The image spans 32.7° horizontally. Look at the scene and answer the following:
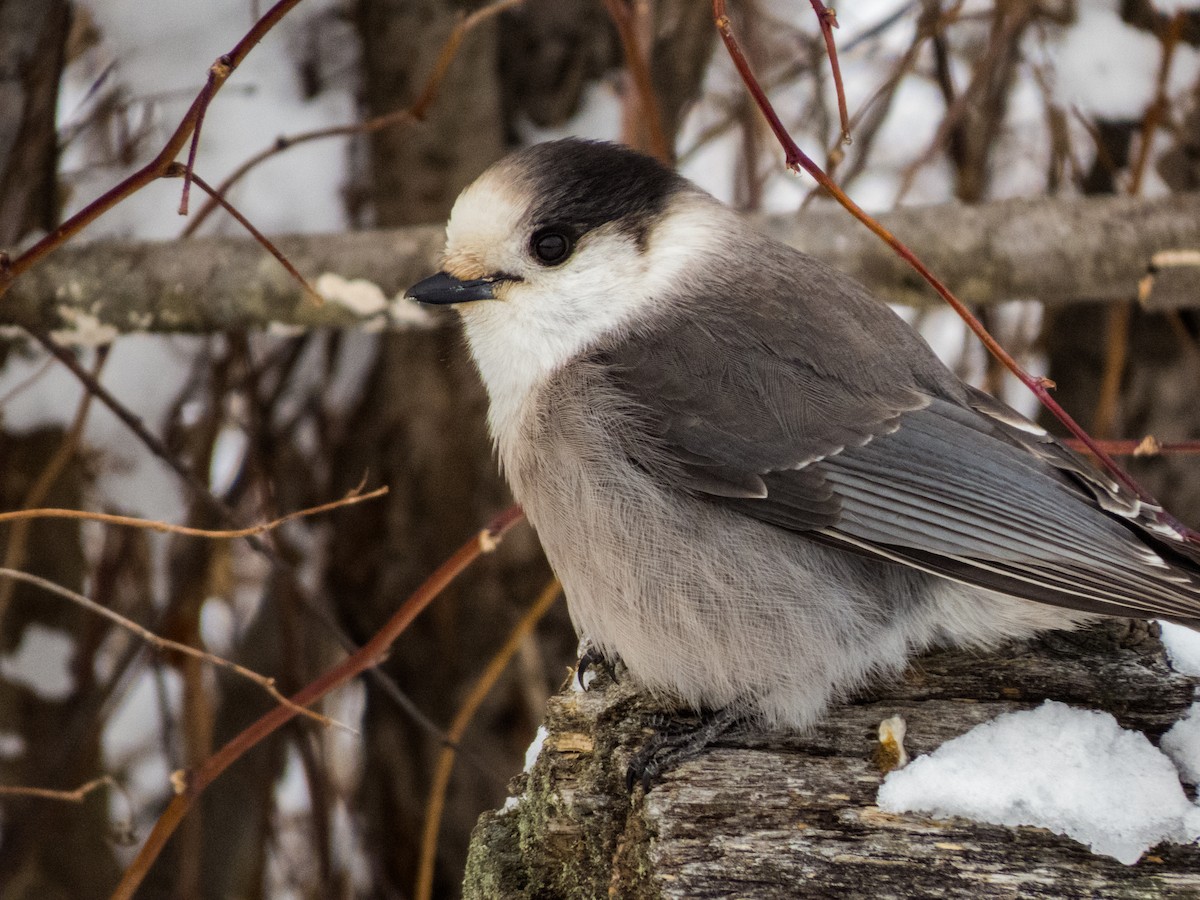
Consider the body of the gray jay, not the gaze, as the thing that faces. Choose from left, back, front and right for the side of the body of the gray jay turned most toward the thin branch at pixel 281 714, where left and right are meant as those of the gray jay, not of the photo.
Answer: front

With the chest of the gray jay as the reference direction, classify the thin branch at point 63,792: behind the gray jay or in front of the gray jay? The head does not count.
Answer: in front

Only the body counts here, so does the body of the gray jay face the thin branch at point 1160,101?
no

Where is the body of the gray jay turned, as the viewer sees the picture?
to the viewer's left
